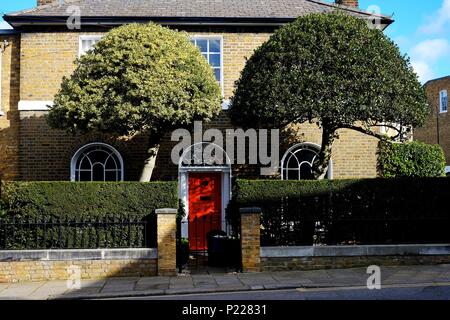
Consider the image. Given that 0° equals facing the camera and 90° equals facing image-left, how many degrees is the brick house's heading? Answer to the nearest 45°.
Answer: approximately 0°

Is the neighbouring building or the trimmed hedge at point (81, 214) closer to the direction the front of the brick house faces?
the trimmed hedge

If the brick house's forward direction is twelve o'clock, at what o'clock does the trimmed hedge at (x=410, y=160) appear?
The trimmed hedge is roughly at 9 o'clock from the brick house.

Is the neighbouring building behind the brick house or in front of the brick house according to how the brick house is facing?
behind

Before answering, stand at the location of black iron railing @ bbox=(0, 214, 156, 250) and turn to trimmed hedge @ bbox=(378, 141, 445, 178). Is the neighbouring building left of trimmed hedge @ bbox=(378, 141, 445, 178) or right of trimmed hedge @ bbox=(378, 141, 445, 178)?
left

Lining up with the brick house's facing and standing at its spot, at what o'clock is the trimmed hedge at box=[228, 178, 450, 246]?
The trimmed hedge is roughly at 10 o'clock from the brick house.

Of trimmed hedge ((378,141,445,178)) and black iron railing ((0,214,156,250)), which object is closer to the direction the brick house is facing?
the black iron railing

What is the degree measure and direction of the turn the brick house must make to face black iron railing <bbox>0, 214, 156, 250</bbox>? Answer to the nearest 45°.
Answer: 0° — it already faces it
